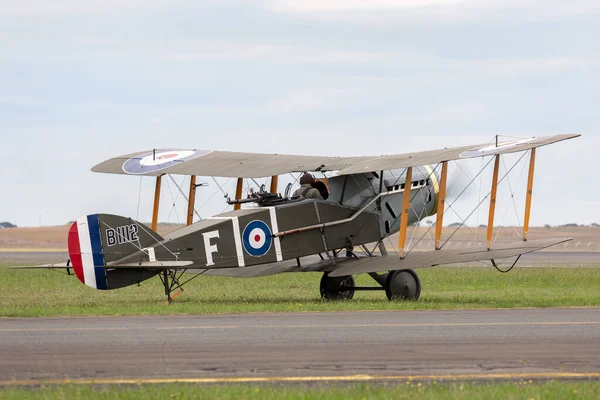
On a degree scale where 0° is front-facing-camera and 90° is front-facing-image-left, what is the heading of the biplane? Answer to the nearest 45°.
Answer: approximately 225°
